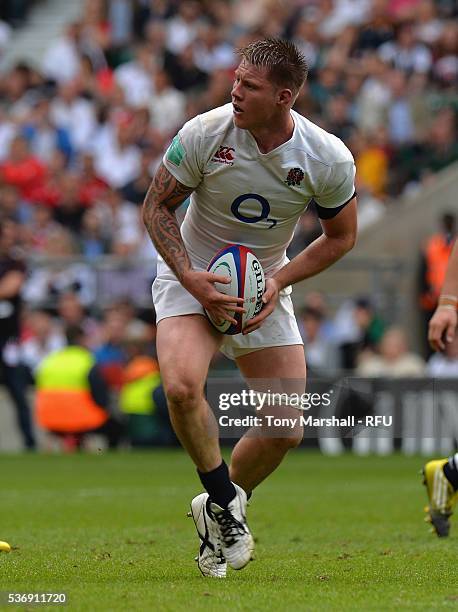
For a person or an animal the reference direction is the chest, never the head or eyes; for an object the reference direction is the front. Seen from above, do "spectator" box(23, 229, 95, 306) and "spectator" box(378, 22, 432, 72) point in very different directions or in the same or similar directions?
same or similar directions

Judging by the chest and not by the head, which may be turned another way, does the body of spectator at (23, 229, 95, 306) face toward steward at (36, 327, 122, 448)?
yes

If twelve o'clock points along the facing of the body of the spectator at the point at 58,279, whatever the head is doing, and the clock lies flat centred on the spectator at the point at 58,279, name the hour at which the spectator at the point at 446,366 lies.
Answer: the spectator at the point at 446,366 is roughly at 10 o'clock from the spectator at the point at 58,279.

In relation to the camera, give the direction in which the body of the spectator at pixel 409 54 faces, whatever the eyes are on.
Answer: toward the camera

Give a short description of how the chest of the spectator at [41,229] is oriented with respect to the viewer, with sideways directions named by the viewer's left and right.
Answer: facing the viewer

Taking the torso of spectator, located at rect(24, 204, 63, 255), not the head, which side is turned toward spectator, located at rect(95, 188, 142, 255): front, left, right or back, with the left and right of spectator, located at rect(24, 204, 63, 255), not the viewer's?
left

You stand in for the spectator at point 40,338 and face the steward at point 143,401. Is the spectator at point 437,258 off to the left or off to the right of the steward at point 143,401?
left

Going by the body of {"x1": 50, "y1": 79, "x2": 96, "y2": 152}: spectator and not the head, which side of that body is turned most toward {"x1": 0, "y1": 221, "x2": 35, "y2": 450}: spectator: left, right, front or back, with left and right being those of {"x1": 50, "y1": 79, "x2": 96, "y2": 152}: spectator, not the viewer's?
front

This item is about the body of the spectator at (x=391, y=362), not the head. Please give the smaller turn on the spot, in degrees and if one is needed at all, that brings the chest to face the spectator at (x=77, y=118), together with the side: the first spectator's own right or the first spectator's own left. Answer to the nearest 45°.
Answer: approximately 135° to the first spectator's own right

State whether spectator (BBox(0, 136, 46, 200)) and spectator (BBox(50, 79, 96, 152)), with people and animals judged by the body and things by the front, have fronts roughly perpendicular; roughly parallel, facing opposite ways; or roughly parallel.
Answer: roughly parallel

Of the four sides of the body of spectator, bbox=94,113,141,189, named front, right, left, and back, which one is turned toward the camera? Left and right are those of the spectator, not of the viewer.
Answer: front
